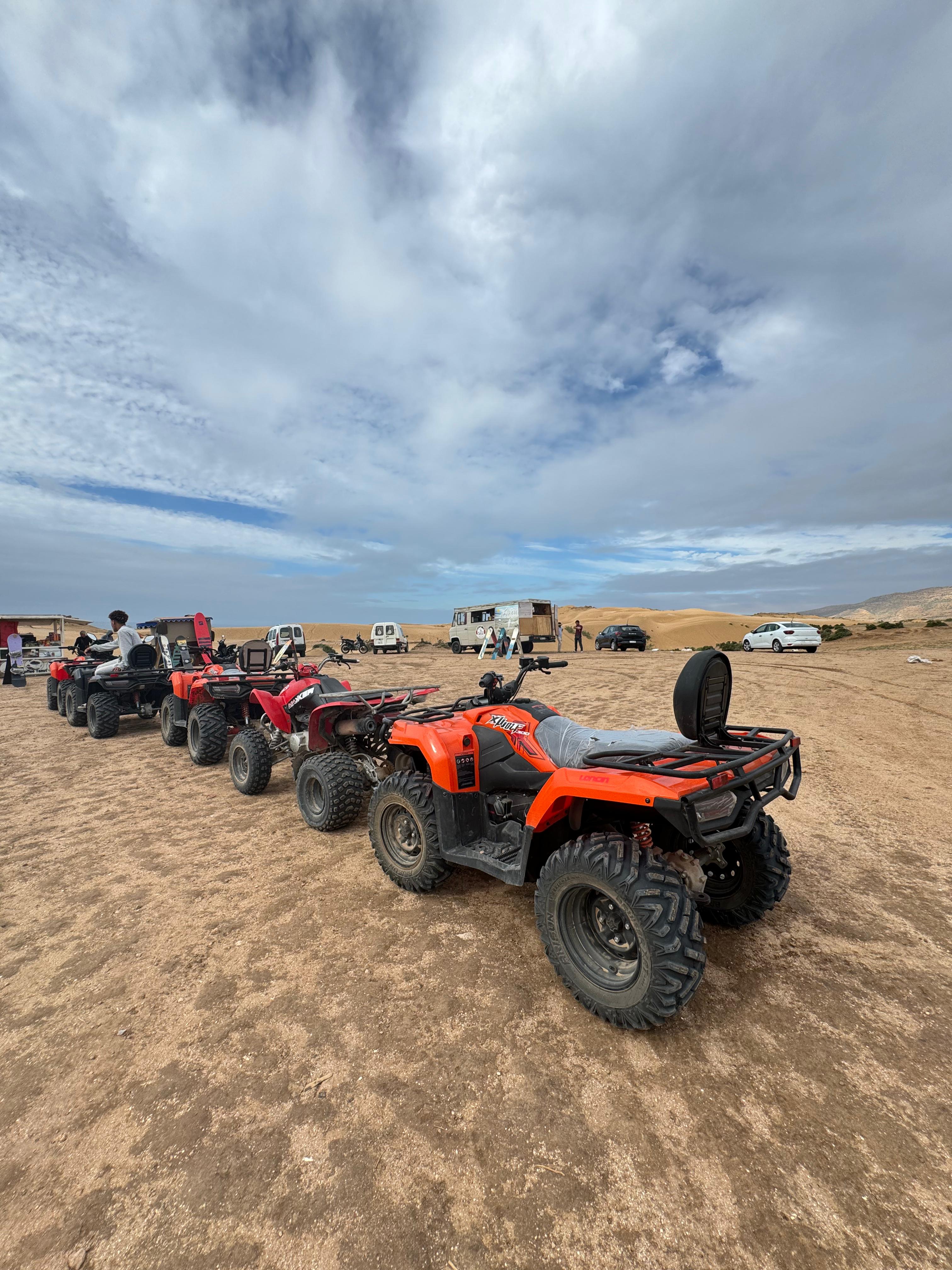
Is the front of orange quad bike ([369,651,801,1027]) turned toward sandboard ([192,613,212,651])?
yes

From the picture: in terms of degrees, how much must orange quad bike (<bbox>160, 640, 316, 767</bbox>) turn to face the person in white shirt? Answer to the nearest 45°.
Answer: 0° — it already faces them

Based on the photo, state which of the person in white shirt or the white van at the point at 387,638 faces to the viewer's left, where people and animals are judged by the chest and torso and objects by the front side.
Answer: the person in white shirt

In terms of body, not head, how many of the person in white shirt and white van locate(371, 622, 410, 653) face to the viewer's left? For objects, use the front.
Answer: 1

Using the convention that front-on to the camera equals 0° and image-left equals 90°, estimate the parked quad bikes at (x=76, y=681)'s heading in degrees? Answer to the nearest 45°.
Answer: approximately 135°

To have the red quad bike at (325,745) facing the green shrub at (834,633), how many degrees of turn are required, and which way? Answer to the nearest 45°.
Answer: approximately 90° to its right

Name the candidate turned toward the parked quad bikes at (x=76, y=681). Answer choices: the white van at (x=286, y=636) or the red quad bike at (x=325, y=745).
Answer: the red quad bike at (x=325, y=745)

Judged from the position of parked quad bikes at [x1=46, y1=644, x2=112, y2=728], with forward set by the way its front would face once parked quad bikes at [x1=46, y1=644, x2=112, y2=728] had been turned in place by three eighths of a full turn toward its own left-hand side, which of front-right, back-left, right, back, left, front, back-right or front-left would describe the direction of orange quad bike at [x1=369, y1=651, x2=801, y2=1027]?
front

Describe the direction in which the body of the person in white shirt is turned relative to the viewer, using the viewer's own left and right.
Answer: facing to the left of the viewer

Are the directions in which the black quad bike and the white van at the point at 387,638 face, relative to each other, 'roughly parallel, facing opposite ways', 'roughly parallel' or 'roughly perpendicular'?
roughly perpendicular

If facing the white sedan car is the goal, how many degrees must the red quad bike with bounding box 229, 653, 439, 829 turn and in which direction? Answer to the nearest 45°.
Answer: approximately 90° to its right

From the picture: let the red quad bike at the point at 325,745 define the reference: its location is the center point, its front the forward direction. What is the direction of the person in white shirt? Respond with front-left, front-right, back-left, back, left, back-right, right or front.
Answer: front

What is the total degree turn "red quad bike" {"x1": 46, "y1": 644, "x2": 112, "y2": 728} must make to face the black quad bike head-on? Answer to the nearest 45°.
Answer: approximately 135° to its left

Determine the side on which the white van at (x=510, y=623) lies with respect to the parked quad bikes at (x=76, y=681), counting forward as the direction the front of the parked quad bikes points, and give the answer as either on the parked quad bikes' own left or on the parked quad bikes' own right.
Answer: on the parked quad bikes' own right

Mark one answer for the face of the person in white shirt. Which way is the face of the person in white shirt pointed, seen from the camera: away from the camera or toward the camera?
away from the camera
